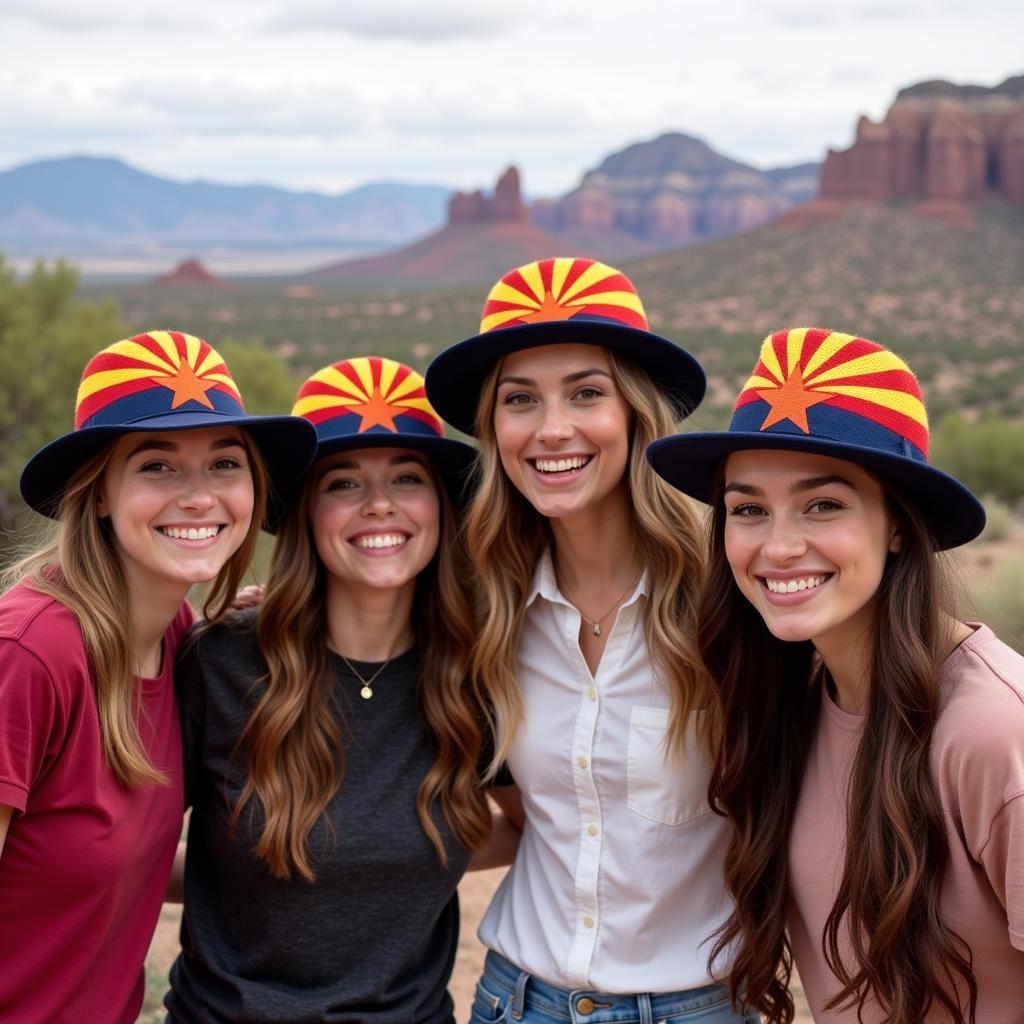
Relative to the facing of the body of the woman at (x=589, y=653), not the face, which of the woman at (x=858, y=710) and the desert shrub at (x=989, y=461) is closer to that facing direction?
the woman

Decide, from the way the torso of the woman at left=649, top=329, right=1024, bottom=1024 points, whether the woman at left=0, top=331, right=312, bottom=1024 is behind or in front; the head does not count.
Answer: in front

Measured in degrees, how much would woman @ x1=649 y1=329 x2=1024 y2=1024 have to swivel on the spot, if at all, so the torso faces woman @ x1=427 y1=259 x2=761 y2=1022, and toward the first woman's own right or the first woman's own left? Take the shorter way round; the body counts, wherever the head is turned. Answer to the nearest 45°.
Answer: approximately 90° to the first woman's own right

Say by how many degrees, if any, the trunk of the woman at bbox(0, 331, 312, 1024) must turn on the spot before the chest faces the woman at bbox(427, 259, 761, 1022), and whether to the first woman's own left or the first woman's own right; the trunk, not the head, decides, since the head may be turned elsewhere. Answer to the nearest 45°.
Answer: approximately 45° to the first woman's own left

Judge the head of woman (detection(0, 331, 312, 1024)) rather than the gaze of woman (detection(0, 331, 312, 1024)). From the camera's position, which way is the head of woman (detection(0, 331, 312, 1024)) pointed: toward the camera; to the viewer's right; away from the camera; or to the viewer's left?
toward the camera

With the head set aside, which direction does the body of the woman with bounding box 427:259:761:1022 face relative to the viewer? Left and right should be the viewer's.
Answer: facing the viewer

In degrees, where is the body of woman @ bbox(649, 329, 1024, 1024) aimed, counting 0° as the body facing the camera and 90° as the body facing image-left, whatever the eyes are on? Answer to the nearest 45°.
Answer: approximately 45°

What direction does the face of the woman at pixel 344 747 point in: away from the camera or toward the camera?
toward the camera

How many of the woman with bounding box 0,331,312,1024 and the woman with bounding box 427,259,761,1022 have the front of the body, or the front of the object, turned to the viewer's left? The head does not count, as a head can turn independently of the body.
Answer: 0

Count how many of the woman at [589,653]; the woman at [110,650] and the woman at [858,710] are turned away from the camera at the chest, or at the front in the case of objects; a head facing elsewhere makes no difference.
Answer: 0

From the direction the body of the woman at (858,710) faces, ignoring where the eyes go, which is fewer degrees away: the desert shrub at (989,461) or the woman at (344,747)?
the woman

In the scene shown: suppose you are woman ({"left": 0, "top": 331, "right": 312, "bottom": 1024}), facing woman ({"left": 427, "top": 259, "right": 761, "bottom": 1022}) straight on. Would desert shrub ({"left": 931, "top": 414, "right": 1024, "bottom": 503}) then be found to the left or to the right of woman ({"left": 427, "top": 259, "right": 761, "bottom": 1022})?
left

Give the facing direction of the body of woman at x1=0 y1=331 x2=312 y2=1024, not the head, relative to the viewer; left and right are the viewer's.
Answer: facing the viewer and to the right of the viewer

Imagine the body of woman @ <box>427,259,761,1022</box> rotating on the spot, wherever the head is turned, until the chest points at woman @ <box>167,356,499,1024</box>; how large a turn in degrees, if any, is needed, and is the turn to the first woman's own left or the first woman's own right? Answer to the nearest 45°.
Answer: approximately 90° to the first woman's own right

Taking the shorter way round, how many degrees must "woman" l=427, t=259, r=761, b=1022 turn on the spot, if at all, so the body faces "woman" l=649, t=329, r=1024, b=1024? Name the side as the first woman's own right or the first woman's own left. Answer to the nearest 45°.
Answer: approximately 45° to the first woman's own left

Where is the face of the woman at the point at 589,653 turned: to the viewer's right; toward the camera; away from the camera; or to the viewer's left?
toward the camera
